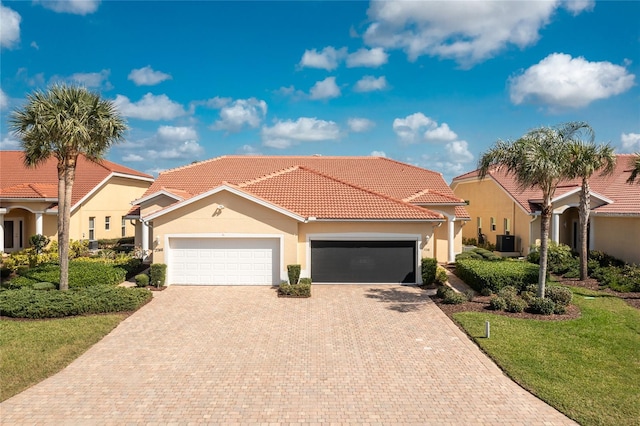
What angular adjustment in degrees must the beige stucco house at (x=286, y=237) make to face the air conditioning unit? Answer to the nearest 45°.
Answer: approximately 135° to its left

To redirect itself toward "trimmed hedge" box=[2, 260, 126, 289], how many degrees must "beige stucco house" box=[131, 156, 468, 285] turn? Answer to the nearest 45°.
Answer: approximately 90° to its right

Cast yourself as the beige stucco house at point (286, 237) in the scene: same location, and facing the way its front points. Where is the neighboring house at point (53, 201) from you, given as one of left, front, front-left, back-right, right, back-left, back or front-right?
back-right

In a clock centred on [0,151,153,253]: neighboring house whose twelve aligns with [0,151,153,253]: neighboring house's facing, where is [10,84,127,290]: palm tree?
The palm tree is roughly at 12 o'clock from the neighboring house.

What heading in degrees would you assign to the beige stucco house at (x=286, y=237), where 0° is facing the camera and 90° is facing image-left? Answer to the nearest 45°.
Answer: approximately 0°

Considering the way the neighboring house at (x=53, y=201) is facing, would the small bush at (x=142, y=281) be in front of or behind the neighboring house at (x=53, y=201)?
in front

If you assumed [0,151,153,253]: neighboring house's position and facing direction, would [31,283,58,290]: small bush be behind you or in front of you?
in front

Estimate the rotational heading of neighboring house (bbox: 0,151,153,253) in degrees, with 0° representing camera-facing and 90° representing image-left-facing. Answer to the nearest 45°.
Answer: approximately 0°

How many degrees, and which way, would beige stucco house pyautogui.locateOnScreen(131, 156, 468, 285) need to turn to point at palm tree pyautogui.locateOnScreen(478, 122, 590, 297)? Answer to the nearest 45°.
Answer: approximately 45° to its left

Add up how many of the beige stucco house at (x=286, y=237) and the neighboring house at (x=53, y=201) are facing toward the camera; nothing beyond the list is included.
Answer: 2

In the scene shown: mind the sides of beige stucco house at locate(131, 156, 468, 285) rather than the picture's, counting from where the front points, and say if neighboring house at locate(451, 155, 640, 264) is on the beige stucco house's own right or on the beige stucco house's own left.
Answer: on the beige stucco house's own left
